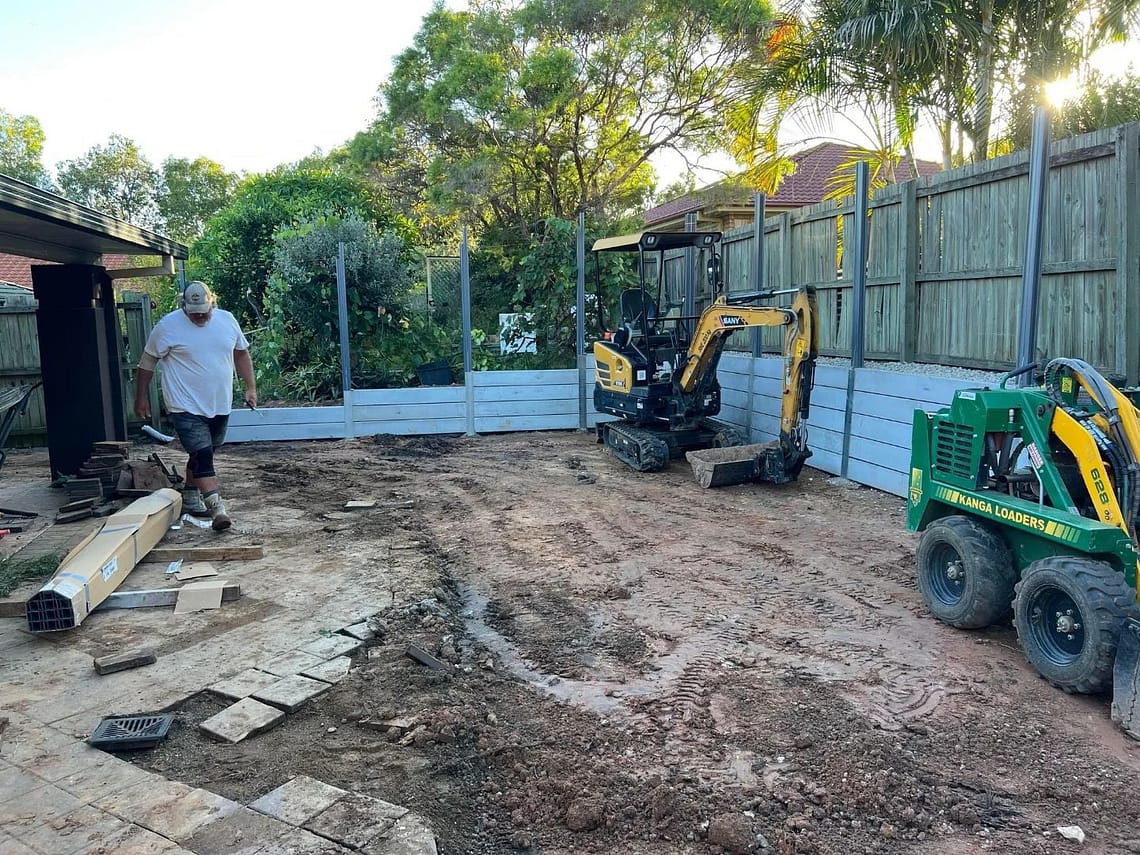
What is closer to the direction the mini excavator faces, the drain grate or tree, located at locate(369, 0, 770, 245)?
the drain grate

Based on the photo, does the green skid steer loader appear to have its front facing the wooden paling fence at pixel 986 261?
no

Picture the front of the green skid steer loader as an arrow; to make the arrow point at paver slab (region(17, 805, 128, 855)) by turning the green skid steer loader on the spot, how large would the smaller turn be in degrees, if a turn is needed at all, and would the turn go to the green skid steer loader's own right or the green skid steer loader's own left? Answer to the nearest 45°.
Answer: approximately 90° to the green skid steer loader's own right

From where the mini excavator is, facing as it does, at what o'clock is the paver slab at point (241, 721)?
The paver slab is roughly at 2 o'clock from the mini excavator.

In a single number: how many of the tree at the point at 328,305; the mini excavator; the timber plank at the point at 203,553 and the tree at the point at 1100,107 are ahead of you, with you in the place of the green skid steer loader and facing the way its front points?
0

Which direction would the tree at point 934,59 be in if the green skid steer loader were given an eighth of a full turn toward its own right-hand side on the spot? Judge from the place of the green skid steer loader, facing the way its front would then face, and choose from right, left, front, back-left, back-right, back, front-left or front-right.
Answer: back

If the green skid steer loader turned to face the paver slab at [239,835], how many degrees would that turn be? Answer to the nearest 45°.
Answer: approximately 90° to its right

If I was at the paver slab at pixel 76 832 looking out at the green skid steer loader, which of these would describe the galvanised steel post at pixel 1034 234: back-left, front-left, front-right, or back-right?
front-left

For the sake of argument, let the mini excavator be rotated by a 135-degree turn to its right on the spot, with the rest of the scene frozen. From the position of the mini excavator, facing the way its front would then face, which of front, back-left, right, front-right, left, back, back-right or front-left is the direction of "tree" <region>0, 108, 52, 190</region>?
front-right

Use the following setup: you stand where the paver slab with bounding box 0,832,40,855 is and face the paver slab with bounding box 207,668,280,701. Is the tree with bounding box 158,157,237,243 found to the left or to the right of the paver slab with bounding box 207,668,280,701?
left

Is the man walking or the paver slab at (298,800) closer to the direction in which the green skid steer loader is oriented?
the paver slab

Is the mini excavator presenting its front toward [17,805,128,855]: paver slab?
no

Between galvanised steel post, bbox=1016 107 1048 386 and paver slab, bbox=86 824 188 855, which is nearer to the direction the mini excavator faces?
the galvanised steel post

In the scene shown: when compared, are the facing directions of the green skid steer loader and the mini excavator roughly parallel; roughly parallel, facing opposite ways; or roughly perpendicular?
roughly parallel

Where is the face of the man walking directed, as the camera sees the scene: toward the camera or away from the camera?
toward the camera

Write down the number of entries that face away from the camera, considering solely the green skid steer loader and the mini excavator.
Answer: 0

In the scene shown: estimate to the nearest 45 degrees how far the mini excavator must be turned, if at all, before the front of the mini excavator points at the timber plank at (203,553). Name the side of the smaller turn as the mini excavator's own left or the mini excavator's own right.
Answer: approximately 90° to the mini excavator's own right

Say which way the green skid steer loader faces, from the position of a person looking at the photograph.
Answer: facing the viewer and to the right of the viewer
